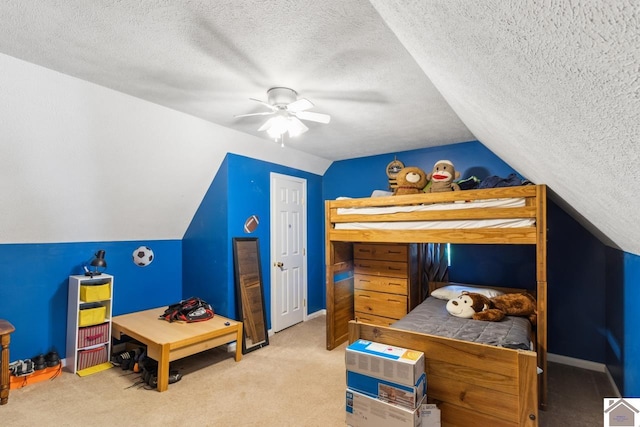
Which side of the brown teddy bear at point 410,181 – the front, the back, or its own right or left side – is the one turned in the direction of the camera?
front

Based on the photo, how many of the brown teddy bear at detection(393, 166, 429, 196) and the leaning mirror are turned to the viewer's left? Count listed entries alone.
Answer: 0

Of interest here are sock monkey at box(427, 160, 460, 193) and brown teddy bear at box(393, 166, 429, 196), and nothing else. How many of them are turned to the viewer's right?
0

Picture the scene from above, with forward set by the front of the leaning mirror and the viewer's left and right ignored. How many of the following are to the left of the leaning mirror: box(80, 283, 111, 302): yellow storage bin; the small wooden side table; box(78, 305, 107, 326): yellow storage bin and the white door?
1

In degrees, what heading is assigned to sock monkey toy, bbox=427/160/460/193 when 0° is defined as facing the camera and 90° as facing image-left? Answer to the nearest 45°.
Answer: approximately 45°

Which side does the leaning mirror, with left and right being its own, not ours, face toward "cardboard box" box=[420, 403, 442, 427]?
front

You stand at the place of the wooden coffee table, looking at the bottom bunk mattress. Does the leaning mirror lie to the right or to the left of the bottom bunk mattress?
left

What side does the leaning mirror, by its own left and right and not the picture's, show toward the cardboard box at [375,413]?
front

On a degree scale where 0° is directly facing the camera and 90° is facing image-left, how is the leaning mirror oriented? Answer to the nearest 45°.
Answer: approximately 315°
